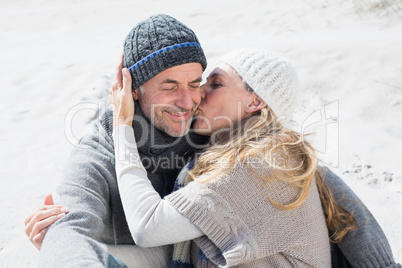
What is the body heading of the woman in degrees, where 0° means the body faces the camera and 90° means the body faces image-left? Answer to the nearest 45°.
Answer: approximately 90°
